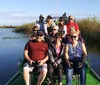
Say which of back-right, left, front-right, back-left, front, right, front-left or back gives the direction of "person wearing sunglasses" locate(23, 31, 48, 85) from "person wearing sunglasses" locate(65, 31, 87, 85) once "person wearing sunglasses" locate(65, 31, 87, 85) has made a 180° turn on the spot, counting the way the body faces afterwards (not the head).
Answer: left

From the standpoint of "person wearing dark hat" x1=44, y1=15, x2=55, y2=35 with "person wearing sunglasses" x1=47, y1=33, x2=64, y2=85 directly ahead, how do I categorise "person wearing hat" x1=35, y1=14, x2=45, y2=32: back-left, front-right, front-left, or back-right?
back-right

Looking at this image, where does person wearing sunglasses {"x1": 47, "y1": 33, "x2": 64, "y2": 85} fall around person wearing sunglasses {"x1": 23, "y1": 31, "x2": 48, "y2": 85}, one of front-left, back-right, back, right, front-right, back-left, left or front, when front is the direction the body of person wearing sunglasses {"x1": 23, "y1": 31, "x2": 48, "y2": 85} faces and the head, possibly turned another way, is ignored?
left

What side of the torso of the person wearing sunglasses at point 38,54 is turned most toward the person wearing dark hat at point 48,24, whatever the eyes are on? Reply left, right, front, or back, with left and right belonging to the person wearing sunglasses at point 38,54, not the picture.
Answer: back

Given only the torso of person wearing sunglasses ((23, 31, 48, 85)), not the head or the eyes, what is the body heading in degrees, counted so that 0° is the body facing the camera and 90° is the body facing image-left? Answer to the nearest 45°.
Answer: approximately 0°

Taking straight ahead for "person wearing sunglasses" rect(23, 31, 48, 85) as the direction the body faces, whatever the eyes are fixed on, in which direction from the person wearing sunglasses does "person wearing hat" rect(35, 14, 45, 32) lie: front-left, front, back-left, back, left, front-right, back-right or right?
back
